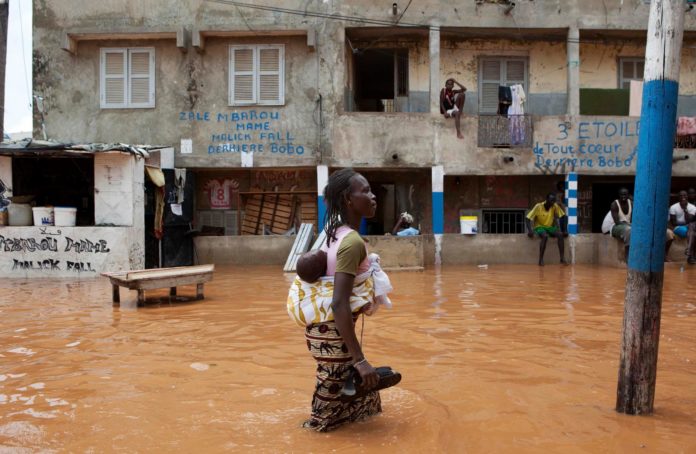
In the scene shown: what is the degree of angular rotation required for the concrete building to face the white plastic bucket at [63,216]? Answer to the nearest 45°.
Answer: approximately 45° to its right

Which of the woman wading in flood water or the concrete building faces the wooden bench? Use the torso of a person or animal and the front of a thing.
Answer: the concrete building

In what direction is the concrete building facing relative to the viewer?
toward the camera

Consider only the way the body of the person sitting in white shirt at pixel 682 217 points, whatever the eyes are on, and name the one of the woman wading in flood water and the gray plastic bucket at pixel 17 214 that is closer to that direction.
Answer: the woman wading in flood water

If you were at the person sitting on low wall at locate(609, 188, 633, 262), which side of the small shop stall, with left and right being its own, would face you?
left

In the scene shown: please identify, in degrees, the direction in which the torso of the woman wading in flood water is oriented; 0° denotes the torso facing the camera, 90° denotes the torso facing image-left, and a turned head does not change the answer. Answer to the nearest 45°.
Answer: approximately 270°

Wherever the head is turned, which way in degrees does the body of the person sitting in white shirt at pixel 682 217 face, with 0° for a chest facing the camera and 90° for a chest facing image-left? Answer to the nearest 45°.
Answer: approximately 0°

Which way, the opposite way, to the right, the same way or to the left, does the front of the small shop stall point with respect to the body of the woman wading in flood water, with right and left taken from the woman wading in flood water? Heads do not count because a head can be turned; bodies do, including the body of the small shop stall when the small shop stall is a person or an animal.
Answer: to the right

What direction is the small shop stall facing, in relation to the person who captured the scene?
facing the viewer

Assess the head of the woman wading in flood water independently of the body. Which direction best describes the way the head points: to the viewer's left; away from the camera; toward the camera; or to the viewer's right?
to the viewer's right
